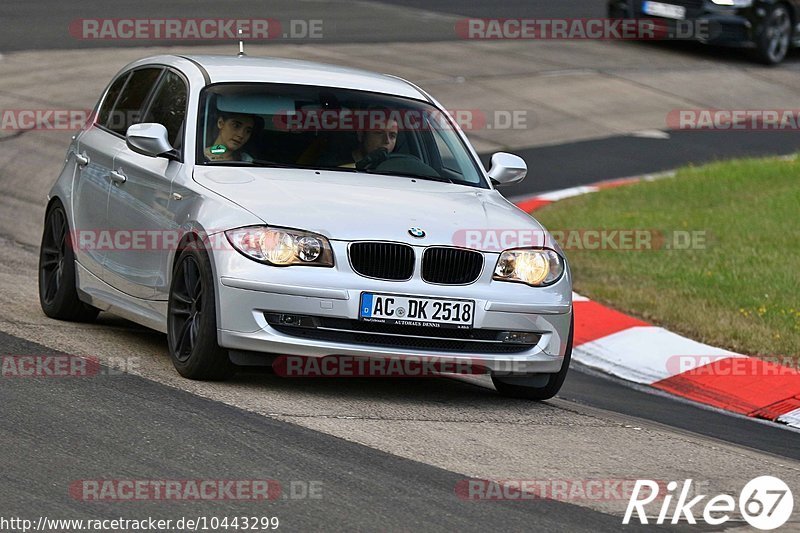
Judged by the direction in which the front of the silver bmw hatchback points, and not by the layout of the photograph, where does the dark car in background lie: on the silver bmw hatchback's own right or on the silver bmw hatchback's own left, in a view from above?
on the silver bmw hatchback's own left

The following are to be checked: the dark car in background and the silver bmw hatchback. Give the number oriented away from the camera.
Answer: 0

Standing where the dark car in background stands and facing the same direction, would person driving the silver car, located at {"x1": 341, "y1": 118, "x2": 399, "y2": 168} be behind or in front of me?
in front

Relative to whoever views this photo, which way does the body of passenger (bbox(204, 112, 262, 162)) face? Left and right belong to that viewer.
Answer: facing the viewer and to the right of the viewer
